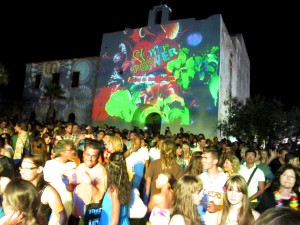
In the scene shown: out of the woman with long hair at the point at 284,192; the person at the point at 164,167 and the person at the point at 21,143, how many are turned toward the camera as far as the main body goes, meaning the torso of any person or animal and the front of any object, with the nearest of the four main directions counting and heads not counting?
1

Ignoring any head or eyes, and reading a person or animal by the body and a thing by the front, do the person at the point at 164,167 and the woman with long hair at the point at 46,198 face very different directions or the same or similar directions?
very different directions

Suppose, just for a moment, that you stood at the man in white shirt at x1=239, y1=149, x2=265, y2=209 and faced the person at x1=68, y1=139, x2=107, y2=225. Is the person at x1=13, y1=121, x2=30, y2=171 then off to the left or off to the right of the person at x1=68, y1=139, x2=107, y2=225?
right

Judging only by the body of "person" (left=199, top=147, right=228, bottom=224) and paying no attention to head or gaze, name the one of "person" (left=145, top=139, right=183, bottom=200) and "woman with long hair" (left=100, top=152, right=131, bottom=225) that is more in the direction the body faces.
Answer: the woman with long hair

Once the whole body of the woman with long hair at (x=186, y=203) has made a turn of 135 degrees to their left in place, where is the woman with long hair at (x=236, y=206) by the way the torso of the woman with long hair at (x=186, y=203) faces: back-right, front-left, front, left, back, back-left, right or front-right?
right

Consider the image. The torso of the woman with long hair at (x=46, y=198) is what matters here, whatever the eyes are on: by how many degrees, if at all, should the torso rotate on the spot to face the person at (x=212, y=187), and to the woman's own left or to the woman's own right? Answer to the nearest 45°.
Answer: approximately 135° to the woman's own left

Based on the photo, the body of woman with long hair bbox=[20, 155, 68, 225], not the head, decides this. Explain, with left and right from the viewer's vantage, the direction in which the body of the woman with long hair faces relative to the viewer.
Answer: facing the viewer and to the left of the viewer

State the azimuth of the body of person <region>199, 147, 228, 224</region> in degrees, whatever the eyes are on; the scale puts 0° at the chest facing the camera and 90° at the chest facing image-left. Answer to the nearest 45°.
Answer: approximately 45°

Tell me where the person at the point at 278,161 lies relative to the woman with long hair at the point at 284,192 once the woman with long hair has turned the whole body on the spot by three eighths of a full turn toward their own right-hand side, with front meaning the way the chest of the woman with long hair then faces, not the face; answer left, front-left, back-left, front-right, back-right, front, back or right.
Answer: front-right

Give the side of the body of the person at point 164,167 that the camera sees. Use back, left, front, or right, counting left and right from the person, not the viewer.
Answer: back

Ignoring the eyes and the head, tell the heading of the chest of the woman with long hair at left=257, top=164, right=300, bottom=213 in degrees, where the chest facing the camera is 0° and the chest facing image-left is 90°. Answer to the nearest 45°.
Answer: approximately 0°

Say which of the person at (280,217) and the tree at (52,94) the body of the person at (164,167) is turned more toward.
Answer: the tree
